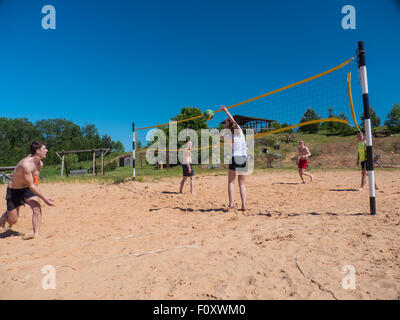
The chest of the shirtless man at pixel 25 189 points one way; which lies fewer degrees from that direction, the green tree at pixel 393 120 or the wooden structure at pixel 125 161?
the green tree

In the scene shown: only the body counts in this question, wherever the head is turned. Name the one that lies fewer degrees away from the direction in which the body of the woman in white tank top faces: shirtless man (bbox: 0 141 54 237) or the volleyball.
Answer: the volleyball

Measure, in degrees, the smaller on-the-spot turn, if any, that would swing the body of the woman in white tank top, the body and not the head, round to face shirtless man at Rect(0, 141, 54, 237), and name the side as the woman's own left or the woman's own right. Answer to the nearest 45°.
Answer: approximately 90° to the woman's own left

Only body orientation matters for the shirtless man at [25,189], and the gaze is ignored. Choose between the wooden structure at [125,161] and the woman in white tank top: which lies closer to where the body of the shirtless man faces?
the woman in white tank top

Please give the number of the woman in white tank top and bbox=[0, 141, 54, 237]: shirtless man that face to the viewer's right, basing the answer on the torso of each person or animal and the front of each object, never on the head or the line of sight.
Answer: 1

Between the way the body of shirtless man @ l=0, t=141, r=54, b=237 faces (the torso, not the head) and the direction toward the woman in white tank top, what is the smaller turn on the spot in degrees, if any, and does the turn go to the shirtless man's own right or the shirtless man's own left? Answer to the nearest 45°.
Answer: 0° — they already face them

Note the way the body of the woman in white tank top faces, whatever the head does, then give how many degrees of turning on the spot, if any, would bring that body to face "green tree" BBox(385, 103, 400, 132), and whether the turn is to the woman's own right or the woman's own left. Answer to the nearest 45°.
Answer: approximately 90° to the woman's own right

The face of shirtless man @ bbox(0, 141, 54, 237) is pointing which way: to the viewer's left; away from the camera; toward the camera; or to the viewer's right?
to the viewer's right

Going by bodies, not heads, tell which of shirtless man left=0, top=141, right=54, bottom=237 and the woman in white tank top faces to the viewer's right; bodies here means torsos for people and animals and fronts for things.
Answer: the shirtless man

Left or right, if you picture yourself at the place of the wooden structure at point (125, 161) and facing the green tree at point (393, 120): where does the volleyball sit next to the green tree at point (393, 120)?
right

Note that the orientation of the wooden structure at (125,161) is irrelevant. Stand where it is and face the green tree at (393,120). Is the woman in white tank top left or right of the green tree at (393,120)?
right

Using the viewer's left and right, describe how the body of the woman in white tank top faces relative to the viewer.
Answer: facing away from the viewer and to the left of the viewer

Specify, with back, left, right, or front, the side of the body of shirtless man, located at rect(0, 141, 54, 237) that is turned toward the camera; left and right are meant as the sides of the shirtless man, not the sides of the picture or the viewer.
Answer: right

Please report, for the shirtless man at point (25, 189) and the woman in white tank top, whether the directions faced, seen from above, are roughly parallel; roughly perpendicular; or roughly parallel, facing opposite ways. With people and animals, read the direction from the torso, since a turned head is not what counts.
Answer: roughly perpendicular
